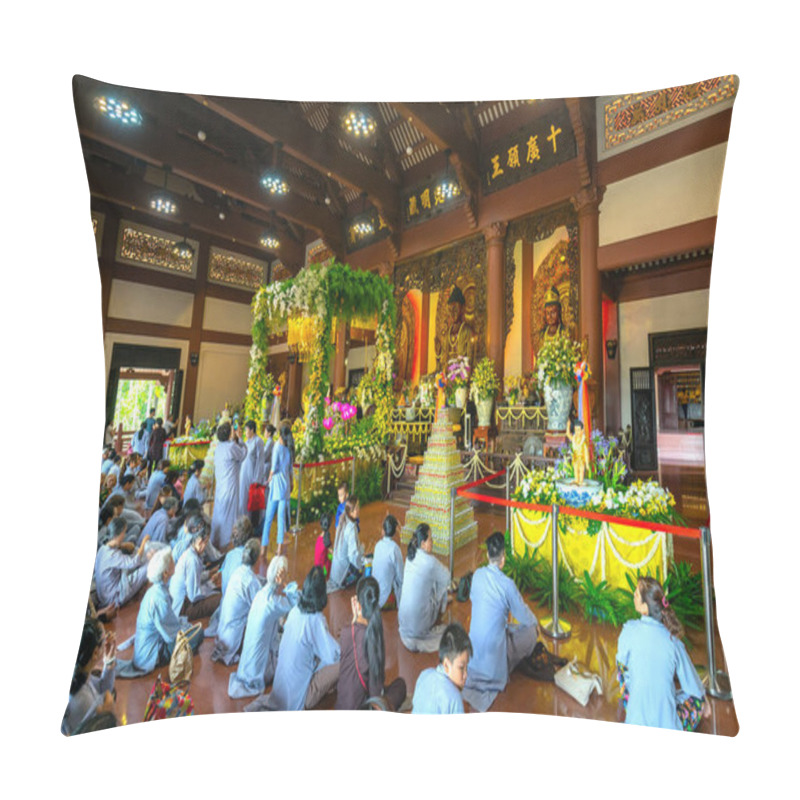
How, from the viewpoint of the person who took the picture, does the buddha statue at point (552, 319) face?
facing the viewer and to the left of the viewer

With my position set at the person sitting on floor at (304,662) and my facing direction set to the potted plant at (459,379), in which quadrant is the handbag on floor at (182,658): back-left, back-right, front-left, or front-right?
back-left

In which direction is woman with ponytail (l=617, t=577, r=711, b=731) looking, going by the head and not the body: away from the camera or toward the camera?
away from the camera

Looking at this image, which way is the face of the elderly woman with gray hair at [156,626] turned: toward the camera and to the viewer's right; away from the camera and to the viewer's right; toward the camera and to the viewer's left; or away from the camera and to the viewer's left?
away from the camera and to the viewer's right

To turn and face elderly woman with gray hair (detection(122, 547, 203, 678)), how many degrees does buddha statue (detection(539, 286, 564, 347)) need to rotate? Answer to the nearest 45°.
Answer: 0° — it already faces them

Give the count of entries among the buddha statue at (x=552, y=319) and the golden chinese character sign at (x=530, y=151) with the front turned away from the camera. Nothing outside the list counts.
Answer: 0

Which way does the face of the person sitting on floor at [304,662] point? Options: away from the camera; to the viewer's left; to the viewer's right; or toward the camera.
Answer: away from the camera

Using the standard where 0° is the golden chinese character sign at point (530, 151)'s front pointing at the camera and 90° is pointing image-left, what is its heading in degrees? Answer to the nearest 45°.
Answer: approximately 45°

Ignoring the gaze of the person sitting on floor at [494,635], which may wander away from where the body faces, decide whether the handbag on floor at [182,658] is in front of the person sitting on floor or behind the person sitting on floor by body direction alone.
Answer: behind

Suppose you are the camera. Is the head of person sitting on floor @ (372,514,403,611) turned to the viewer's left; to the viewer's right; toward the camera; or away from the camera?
away from the camera

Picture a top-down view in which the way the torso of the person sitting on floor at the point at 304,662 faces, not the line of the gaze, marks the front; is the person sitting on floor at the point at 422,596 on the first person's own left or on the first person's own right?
on the first person's own right

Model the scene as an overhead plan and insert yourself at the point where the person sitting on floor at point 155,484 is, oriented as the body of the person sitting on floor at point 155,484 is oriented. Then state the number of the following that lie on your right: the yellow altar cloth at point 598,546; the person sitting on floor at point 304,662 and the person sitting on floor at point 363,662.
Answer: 3
